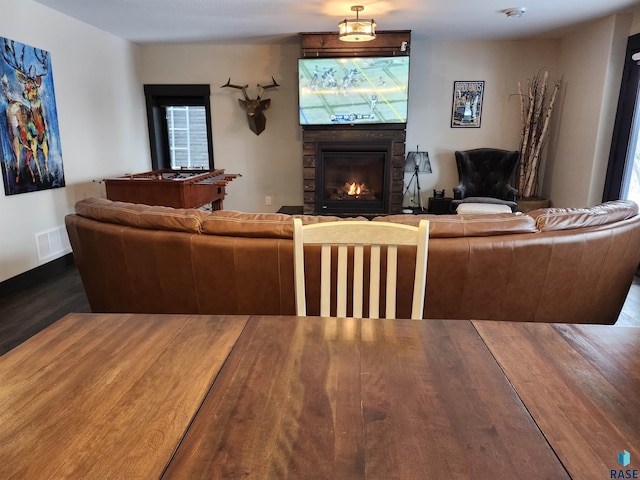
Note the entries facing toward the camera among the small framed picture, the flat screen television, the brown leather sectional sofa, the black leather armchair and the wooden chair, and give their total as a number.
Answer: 4

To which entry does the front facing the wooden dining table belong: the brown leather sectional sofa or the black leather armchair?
the black leather armchair

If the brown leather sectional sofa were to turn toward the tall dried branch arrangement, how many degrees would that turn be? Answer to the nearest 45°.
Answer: approximately 45° to its right

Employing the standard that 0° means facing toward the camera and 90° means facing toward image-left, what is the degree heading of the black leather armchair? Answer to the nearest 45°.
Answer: approximately 0°

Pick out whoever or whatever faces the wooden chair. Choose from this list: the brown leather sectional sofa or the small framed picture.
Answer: the small framed picture

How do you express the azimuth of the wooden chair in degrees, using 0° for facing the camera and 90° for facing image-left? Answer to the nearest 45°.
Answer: approximately 0°

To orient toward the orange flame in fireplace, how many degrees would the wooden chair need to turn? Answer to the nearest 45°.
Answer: approximately 180°

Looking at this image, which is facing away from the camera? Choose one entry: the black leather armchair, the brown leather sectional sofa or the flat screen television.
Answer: the brown leather sectional sofa

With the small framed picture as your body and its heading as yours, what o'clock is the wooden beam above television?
The wooden beam above television is roughly at 2 o'clock from the small framed picture.

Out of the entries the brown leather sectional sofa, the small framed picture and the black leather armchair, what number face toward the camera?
2

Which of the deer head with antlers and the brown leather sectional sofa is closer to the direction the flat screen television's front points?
the brown leather sectional sofa

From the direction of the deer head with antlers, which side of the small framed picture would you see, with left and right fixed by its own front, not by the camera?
right

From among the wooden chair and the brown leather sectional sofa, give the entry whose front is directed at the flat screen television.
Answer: the brown leather sectional sofa

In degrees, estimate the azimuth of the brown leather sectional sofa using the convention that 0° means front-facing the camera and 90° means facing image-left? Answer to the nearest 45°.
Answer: approximately 180°

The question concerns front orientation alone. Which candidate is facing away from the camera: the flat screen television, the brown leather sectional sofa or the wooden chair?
the brown leather sectional sofa

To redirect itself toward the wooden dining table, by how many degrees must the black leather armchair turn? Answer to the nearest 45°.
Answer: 0° — it already faces it

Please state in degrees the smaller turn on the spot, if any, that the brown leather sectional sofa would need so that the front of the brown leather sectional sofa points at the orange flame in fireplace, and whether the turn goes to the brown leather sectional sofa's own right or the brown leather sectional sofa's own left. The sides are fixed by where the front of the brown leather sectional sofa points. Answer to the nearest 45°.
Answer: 0° — it already faces it
